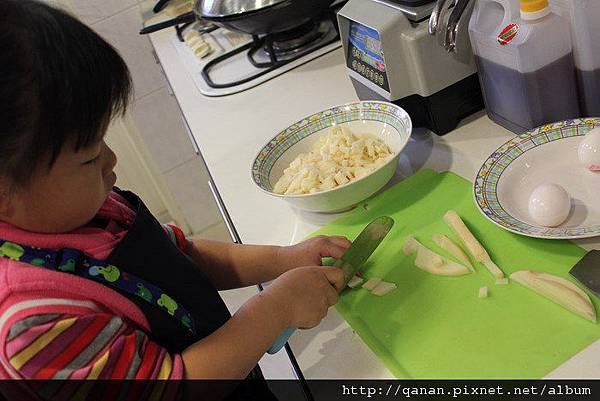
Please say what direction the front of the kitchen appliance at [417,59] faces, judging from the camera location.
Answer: facing the viewer and to the left of the viewer

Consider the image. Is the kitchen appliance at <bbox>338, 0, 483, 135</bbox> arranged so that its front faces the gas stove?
no

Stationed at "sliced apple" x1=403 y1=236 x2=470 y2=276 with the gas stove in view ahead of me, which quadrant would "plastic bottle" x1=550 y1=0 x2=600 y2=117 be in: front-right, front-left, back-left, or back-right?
front-right
